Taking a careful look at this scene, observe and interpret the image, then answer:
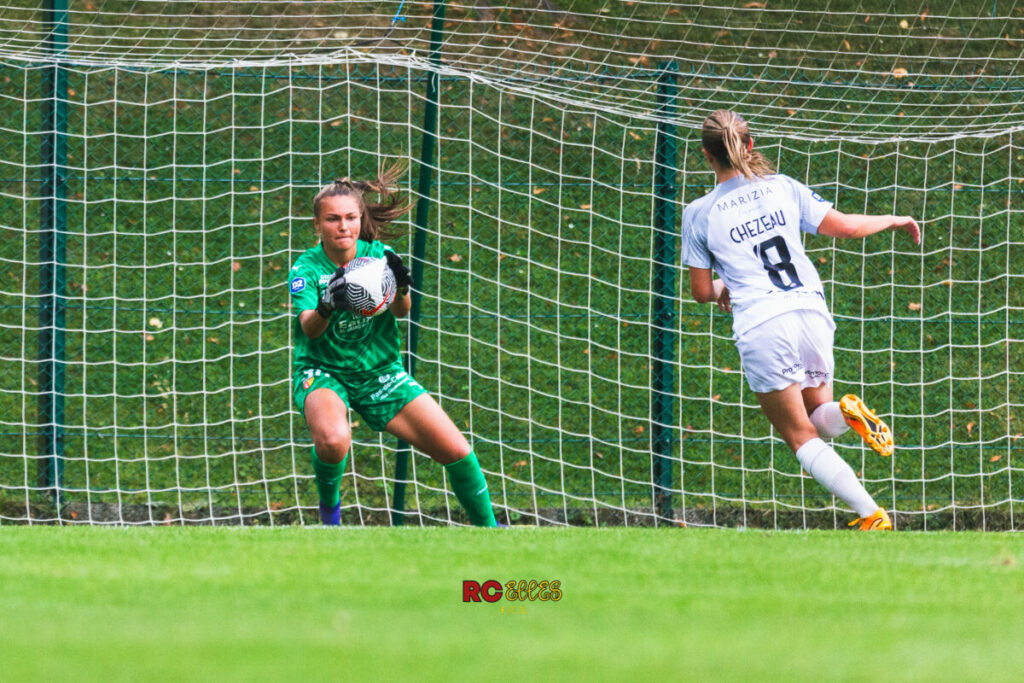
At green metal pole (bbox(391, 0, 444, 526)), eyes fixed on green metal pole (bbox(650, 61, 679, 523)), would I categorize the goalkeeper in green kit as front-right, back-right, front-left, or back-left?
back-right

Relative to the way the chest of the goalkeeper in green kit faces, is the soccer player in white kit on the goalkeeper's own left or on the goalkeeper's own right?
on the goalkeeper's own left

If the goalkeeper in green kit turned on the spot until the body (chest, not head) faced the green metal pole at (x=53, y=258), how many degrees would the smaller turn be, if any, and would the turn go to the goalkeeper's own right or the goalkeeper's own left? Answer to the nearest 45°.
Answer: approximately 135° to the goalkeeper's own right

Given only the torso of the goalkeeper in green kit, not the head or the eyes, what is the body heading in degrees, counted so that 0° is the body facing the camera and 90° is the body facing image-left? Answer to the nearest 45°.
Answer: approximately 0°

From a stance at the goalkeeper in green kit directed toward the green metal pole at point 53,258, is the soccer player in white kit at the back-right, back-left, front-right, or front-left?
back-right

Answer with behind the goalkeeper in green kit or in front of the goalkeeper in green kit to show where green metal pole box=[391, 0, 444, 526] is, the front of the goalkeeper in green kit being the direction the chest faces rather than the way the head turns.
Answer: behind

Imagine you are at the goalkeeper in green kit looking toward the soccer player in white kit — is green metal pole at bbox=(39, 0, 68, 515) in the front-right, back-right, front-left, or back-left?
back-left

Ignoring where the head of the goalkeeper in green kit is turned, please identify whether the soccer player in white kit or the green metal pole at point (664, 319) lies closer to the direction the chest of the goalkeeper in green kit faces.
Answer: the soccer player in white kit
